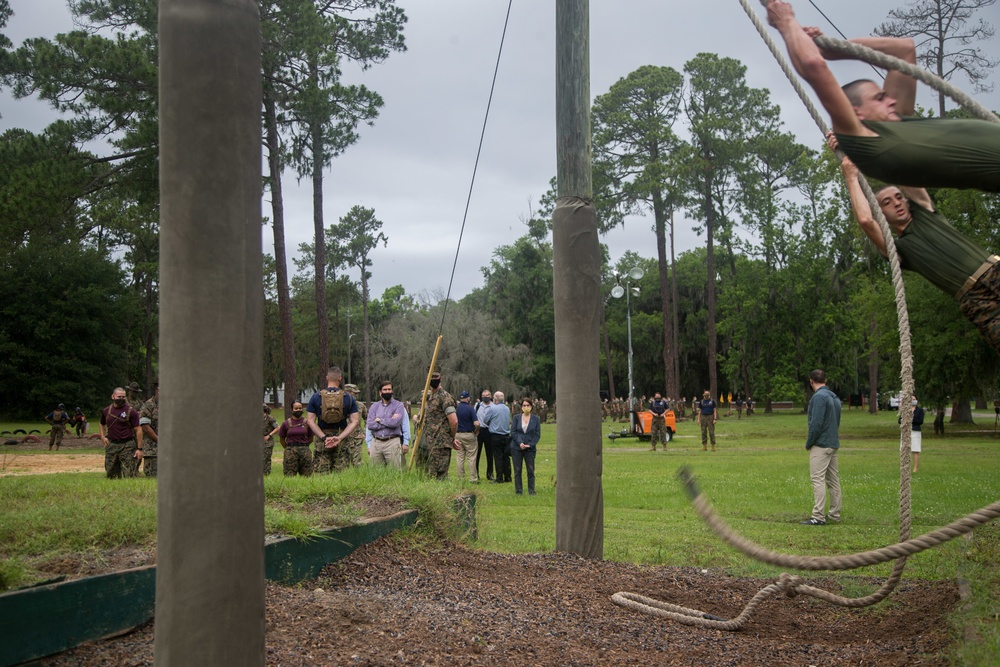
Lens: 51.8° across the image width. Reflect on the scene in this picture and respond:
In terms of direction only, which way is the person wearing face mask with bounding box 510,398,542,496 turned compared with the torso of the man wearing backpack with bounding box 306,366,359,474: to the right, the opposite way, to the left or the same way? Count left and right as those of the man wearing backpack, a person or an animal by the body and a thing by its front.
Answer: the opposite way

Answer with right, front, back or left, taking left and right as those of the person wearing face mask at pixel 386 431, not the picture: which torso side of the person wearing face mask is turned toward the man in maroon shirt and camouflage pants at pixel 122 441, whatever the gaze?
right

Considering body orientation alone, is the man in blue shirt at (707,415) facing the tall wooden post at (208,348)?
yes

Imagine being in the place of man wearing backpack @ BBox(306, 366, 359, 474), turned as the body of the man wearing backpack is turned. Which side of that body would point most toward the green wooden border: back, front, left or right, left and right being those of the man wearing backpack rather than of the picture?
back

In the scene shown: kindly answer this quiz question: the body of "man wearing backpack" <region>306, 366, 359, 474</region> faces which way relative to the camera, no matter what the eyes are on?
away from the camera

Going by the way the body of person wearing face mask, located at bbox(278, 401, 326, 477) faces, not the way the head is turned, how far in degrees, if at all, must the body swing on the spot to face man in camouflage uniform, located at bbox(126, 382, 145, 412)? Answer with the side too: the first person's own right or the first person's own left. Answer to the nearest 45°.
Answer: approximately 135° to the first person's own right

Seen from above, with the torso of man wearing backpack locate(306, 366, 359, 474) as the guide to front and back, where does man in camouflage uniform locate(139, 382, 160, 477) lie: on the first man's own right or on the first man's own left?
on the first man's own left

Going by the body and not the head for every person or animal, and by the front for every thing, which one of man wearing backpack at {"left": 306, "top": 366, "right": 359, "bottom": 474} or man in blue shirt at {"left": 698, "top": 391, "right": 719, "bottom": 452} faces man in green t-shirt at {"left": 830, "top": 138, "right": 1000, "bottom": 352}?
the man in blue shirt

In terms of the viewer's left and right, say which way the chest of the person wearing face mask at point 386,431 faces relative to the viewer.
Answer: facing the viewer

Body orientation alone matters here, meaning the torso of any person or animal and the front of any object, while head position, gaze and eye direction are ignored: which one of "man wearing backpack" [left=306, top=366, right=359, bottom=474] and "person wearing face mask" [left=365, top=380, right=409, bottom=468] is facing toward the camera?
the person wearing face mask

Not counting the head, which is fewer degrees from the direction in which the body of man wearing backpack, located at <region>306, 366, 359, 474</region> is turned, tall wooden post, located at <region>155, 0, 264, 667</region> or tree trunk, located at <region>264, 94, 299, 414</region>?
the tree trunk

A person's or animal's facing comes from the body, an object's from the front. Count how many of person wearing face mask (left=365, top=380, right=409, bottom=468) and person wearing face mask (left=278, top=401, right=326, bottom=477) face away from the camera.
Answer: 0

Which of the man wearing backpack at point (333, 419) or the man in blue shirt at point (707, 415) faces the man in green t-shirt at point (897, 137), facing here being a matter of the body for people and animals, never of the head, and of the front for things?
the man in blue shirt

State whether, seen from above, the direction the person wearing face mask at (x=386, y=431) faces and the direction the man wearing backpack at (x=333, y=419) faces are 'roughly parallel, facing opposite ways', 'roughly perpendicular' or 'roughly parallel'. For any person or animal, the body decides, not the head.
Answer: roughly parallel, facing opposite ways

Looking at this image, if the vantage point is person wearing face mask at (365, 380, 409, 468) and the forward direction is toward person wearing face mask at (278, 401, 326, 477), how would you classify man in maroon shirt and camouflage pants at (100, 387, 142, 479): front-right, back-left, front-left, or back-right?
front-left

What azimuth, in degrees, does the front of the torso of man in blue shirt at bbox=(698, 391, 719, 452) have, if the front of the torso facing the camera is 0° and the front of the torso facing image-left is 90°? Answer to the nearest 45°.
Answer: approximately 0°

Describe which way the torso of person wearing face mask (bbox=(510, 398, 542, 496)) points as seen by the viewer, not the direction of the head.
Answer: toward the camera
